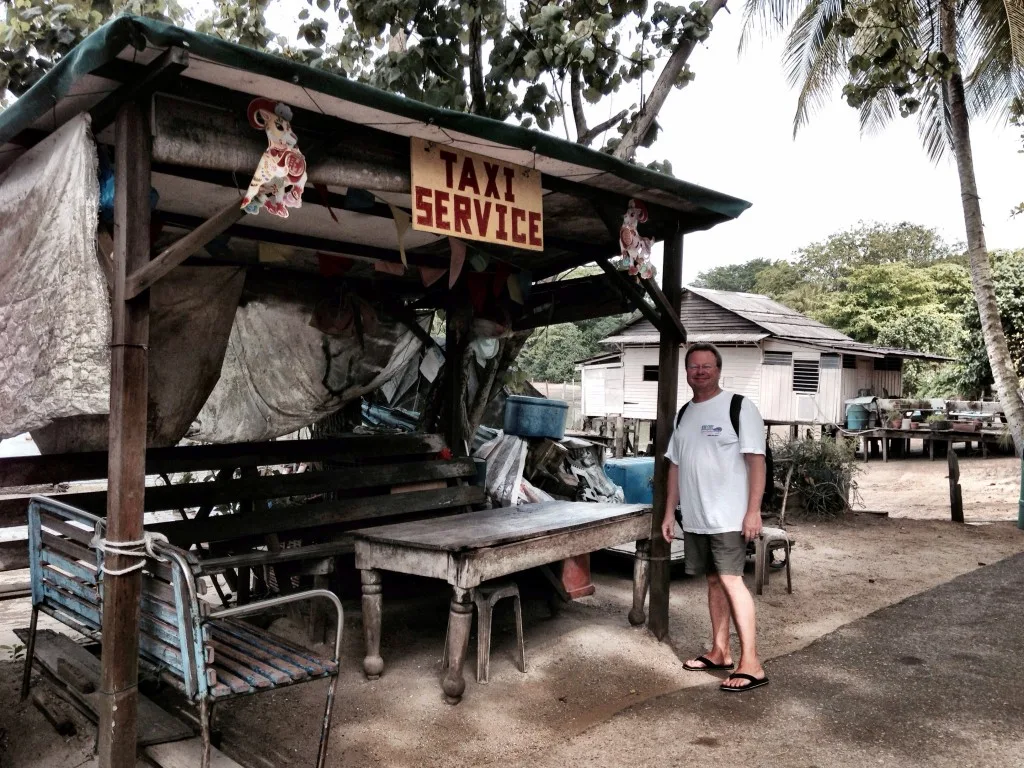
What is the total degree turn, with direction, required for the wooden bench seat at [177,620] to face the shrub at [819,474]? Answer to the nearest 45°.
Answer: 0° — it already faces it

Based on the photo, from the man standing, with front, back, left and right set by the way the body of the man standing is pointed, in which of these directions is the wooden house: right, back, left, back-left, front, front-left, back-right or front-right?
back-right

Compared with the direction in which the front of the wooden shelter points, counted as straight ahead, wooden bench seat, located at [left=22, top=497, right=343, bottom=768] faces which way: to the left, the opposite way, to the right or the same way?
to the left

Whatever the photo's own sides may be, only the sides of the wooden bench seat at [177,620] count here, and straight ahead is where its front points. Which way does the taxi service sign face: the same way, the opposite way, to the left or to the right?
to the right

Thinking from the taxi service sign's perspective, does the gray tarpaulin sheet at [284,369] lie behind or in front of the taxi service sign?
behind

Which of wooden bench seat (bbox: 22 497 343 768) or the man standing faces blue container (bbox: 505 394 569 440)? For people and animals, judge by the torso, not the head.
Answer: the wooden bench seat

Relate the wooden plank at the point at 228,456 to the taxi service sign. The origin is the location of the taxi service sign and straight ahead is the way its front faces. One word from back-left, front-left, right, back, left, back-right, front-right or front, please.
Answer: back

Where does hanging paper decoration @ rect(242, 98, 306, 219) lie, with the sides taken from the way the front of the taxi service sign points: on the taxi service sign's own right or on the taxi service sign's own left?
on the taxi service sign's own right

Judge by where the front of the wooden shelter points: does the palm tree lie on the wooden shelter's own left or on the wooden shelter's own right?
on the wooden shelter's own left
